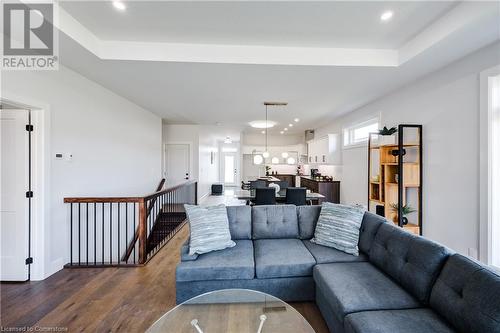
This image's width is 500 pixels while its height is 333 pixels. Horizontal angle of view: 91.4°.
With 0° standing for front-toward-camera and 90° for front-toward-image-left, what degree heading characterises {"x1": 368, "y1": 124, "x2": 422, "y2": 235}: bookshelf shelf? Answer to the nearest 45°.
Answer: approximately 45°

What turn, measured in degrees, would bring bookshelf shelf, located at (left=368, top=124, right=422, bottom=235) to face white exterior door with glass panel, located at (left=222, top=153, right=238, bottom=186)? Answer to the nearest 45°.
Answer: approximately 90° to its right
